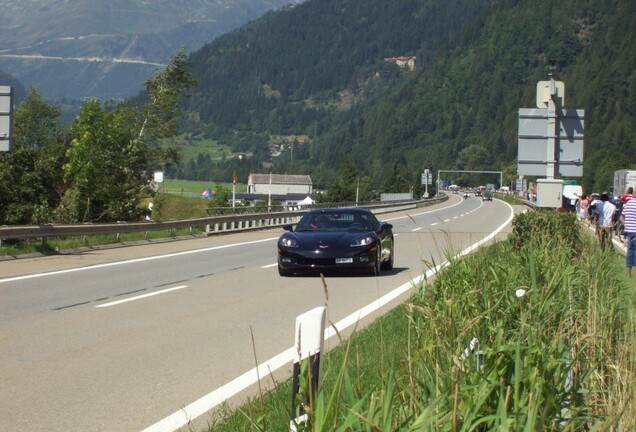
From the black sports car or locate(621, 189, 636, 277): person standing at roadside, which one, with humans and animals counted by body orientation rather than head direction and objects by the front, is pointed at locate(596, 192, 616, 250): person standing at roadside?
locate(621, 189, 636, 277): person standing at roadside

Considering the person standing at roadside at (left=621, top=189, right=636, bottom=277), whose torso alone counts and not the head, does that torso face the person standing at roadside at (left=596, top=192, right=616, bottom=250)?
yes

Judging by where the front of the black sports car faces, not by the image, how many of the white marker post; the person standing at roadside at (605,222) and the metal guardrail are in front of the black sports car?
1

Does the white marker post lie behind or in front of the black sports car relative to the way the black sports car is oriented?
in front

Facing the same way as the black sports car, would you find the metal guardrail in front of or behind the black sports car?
behind

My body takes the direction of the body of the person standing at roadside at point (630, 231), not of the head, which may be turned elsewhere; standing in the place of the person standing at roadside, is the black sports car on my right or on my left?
on my left
